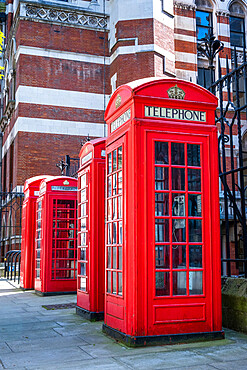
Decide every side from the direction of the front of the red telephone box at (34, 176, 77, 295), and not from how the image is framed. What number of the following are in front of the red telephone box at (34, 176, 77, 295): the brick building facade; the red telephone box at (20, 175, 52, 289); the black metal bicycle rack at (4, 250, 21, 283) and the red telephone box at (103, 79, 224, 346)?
1

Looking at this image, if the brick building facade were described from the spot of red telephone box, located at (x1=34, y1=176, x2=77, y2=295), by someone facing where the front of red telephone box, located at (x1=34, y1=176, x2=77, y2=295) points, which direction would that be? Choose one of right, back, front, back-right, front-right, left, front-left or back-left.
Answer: back

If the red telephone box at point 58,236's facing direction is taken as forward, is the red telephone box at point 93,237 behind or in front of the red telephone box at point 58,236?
in front

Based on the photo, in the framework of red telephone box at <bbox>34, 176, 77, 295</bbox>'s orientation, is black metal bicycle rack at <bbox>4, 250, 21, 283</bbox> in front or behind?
behind

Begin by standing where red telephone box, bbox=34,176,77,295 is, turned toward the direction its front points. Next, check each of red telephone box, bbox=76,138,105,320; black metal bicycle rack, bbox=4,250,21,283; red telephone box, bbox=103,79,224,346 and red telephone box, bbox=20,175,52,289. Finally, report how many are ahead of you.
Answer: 2

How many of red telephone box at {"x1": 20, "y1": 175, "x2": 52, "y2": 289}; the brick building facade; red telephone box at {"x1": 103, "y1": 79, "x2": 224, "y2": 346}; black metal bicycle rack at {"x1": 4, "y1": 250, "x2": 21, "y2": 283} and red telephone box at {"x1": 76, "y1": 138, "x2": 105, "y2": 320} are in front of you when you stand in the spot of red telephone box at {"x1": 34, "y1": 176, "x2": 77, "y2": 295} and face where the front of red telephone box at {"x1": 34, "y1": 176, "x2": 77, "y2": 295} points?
2

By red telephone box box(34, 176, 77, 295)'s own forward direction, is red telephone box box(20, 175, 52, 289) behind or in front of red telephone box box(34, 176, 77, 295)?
behind
